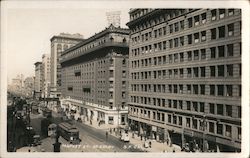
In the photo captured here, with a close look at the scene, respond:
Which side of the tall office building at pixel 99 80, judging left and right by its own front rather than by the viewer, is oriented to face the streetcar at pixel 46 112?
front

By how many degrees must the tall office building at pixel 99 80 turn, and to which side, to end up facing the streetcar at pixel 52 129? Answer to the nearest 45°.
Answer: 0° — it already faces it

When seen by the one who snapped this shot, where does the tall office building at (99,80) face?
facing the viewer and to the left of the viewer

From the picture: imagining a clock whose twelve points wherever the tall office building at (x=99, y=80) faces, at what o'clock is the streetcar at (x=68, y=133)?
The streetcar is roughly at 11 o'clock from the tall office building.

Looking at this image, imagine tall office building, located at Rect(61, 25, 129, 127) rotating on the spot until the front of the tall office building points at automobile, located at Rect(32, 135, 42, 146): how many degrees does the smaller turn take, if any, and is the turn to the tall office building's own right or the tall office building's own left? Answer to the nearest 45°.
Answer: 0° — it already faces it
